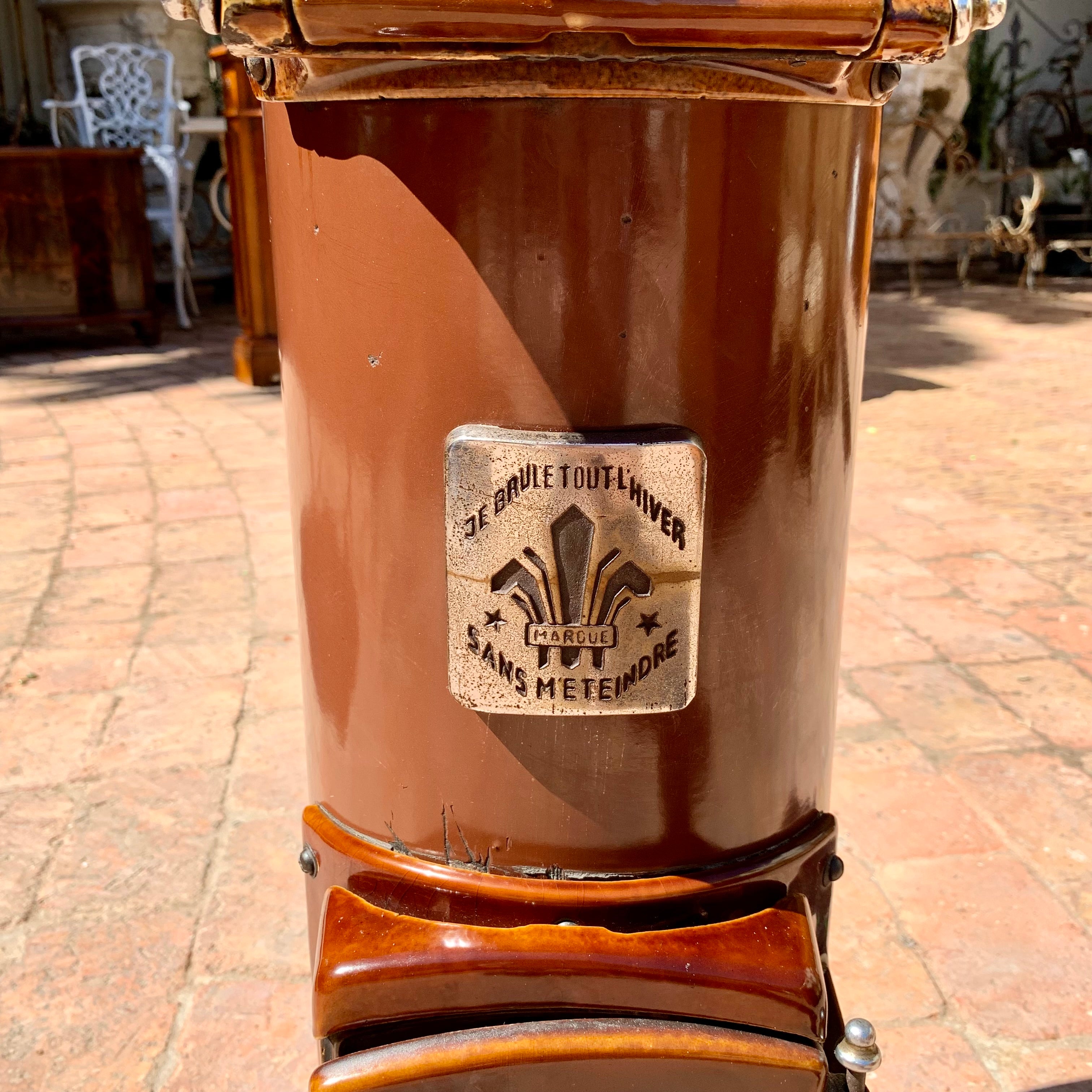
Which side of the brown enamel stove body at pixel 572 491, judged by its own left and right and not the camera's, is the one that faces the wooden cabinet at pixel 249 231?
back

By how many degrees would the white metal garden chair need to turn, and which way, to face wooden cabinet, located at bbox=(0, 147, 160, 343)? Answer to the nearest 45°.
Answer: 0° — it already faces it

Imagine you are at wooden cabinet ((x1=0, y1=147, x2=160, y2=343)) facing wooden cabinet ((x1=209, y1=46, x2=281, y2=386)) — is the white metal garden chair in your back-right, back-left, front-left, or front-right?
back-left

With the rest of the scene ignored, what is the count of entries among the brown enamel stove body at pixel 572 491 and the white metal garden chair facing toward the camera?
2

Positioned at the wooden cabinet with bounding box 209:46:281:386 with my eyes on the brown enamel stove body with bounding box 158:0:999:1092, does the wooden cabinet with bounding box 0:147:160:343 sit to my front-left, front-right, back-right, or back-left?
back-right

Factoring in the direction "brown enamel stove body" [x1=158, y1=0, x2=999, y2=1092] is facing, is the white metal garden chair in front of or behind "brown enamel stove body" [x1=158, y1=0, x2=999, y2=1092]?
behind

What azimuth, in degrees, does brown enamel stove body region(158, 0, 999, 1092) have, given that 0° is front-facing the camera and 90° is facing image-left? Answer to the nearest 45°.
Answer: approximately 0°

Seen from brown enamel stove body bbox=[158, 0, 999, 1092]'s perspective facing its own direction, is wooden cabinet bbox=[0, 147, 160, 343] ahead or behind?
behind
